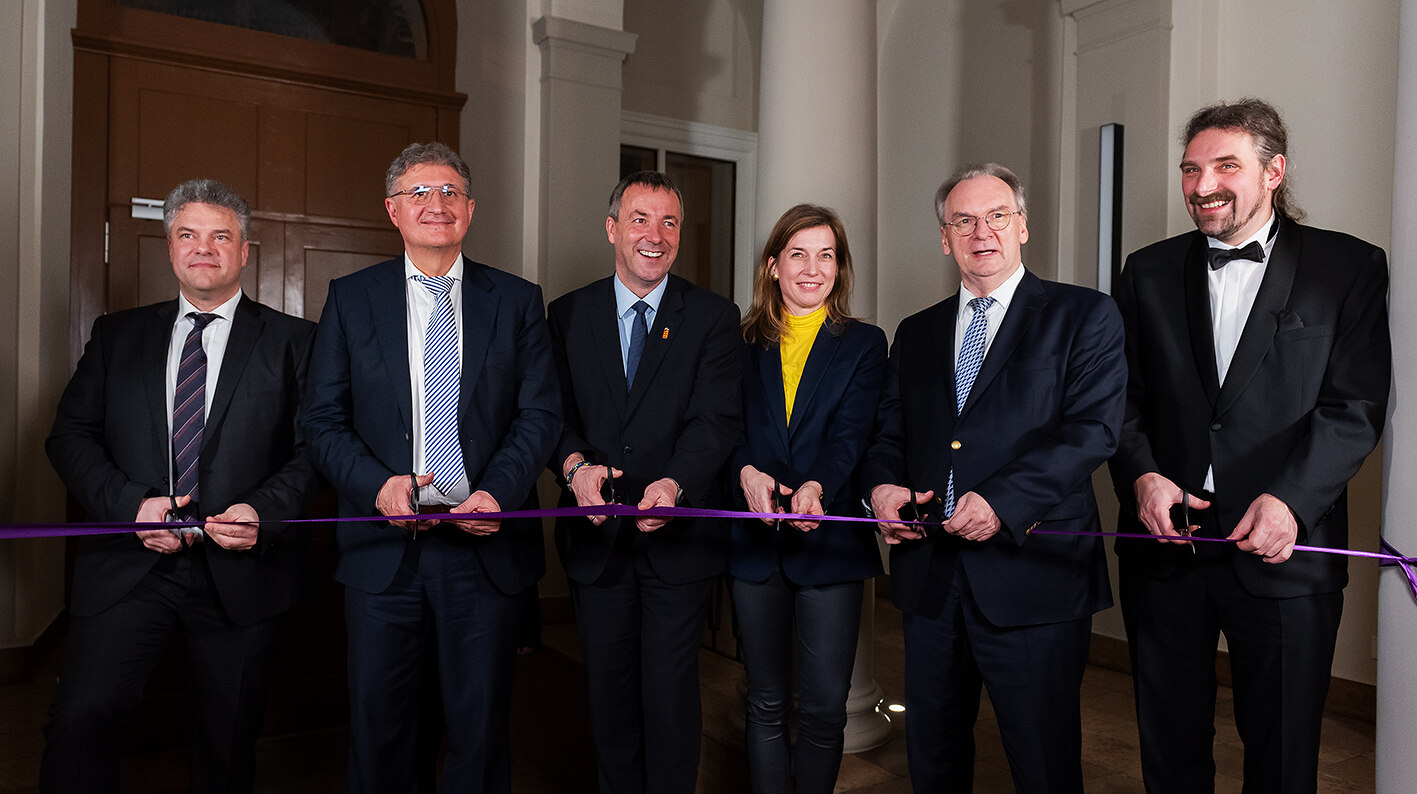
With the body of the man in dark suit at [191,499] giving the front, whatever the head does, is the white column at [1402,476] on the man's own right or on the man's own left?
on the man's own left

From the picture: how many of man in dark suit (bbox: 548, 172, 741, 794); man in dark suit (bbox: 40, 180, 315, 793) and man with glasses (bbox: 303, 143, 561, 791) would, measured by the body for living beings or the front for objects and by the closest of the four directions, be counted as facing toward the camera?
3

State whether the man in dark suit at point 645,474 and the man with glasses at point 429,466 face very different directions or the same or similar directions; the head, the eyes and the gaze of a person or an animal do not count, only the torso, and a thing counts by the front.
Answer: same or similar directions

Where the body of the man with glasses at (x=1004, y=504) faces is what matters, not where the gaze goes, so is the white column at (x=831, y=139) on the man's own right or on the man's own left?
on the man's own right

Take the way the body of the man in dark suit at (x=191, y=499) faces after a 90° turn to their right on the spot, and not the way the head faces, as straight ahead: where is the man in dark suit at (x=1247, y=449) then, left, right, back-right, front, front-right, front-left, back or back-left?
back-left

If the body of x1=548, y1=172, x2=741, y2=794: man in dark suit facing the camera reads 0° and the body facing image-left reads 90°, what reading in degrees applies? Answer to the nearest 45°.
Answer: approximately 0°

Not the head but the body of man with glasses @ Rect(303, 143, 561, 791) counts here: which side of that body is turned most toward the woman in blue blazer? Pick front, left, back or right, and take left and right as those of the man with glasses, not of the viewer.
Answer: left

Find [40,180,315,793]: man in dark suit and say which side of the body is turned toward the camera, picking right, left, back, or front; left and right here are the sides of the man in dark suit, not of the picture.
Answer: front

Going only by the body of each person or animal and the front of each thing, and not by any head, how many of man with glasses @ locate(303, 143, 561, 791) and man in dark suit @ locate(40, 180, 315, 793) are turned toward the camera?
2

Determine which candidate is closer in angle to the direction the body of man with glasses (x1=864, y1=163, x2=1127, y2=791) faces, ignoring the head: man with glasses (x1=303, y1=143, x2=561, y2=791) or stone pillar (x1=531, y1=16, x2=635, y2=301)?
the man with glasses

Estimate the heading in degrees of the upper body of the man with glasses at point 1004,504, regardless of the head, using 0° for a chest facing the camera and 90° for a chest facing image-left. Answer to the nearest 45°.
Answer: approximately 45°

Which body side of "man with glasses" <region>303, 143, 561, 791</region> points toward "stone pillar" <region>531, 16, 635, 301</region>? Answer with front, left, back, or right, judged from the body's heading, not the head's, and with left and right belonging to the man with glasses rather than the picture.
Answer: back

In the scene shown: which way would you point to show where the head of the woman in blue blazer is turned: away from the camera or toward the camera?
toward the camera

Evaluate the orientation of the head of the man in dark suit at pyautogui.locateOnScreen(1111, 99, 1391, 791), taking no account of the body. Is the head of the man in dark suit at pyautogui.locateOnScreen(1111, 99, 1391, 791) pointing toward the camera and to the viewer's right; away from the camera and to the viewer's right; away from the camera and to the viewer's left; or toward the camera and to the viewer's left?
toward the camera and to the viewer's left

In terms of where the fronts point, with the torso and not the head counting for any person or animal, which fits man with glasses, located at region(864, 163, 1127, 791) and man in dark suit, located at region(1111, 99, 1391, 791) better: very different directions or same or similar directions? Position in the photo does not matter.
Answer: same or similar directions

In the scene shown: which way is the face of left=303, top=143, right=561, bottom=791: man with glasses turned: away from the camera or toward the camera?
toward the camera
